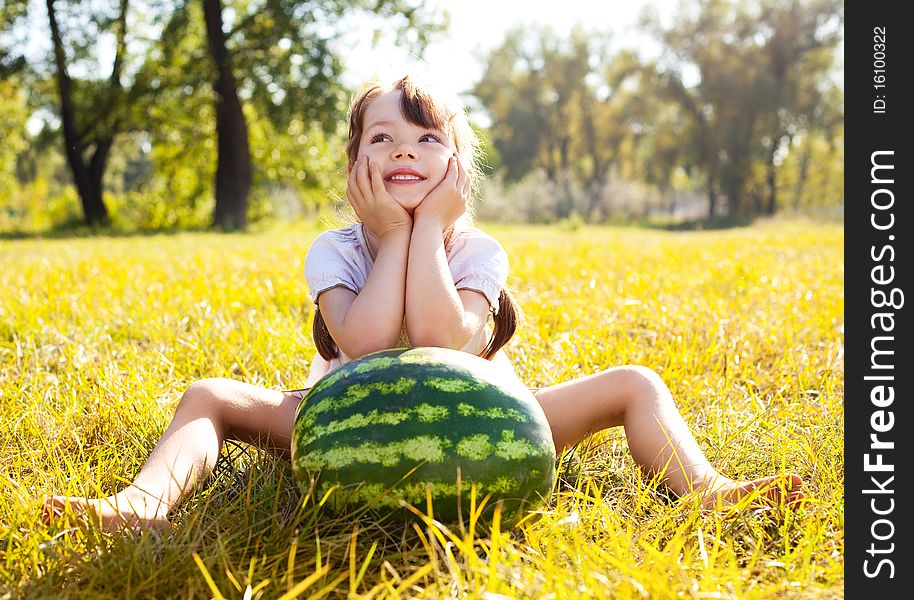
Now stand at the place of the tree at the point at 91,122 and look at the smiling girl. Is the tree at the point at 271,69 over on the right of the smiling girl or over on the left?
left

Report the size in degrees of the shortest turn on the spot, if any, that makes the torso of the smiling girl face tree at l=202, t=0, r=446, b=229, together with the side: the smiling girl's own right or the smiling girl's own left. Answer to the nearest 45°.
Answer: approximately 180°

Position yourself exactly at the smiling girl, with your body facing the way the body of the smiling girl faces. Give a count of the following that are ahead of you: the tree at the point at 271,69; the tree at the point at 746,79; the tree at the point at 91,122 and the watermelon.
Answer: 1

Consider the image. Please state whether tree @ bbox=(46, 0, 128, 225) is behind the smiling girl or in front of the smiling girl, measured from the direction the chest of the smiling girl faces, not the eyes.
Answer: behind

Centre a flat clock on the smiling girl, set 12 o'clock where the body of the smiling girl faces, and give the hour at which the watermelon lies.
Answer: The watermelon is roughly at 12 o'clock from the smiling girl.

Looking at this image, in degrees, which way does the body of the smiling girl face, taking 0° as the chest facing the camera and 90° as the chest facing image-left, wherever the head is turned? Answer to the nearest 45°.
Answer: approximately 0°

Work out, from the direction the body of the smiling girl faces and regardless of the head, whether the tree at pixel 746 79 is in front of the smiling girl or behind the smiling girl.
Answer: behind

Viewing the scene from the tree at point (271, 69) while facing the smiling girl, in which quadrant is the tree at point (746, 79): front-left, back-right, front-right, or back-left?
back-left

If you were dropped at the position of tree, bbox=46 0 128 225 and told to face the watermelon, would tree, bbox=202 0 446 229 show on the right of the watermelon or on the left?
left

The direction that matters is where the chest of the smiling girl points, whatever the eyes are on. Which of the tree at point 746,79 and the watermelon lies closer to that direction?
the watermelon

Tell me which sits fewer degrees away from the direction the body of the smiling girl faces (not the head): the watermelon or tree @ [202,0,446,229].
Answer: the watermelon
